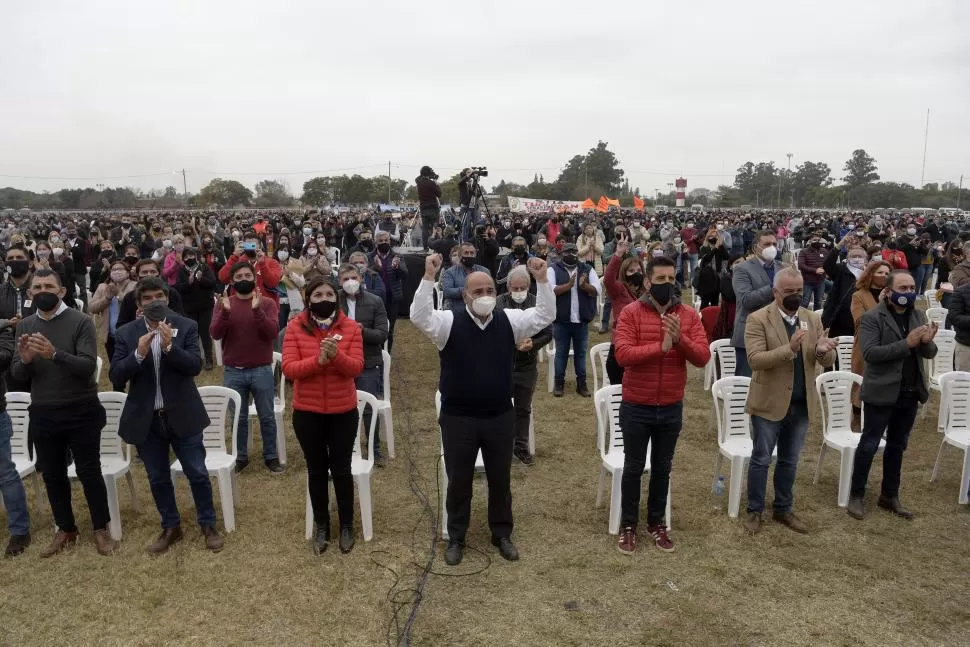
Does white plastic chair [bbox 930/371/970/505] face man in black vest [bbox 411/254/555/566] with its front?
no

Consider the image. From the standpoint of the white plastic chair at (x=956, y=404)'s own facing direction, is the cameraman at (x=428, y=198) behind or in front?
behind

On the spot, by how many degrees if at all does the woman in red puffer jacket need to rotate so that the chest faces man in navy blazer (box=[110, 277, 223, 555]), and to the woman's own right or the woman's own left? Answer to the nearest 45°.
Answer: approximately 90° to the woman's own right

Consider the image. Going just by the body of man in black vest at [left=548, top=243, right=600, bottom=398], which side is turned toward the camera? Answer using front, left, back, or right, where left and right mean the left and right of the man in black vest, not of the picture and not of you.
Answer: front

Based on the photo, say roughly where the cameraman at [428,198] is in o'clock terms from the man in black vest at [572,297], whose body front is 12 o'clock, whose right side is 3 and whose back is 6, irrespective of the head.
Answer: The cameraman is roughly at 5 o'clock from the man in black vest.

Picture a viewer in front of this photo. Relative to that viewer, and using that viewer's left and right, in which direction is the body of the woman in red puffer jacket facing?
facing the viewer

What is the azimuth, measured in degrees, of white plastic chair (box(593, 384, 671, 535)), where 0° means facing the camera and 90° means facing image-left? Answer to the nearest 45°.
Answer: approximately 0°

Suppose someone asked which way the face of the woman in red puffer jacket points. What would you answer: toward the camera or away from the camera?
toward the camera

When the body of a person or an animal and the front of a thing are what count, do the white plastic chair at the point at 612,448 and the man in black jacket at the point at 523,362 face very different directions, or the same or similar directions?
same or similar directions

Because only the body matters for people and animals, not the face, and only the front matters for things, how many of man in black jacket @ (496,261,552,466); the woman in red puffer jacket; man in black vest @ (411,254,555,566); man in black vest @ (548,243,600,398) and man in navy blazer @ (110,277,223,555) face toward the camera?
5

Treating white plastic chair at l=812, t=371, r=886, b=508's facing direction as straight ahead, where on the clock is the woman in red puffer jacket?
The woman in red puffer jacket is roughly at 3 o'clock from the white plastic chair.

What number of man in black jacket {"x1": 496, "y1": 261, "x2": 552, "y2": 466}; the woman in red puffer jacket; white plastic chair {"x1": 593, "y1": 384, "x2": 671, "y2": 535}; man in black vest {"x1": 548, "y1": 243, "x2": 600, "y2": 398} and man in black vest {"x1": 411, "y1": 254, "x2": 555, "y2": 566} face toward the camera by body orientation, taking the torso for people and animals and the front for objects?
5

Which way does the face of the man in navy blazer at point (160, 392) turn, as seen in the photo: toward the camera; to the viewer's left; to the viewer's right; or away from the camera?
toward the camera

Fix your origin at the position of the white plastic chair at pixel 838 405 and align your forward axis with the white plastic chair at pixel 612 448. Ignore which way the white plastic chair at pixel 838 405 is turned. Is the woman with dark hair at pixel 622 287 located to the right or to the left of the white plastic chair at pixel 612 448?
right

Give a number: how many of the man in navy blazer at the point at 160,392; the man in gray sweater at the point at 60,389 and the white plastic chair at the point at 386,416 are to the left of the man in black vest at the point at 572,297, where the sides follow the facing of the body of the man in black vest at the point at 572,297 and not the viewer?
0

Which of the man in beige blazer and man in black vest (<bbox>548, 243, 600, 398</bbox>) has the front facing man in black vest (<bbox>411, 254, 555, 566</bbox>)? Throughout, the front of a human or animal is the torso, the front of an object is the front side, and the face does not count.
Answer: man in black vest (<bbox>548, 243, 600, 398</bbox>)

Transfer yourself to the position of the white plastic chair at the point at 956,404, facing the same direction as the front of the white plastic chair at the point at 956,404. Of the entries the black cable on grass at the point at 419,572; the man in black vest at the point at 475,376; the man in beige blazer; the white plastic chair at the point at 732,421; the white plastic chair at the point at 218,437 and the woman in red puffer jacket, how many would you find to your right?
6

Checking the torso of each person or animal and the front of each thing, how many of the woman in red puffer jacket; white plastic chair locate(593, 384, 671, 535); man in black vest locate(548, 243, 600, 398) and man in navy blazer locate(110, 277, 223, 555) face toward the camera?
4

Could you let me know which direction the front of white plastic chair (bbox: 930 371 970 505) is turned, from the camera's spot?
facing the viewer and to the right of the viewer

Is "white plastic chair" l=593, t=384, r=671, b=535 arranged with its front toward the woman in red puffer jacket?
no
